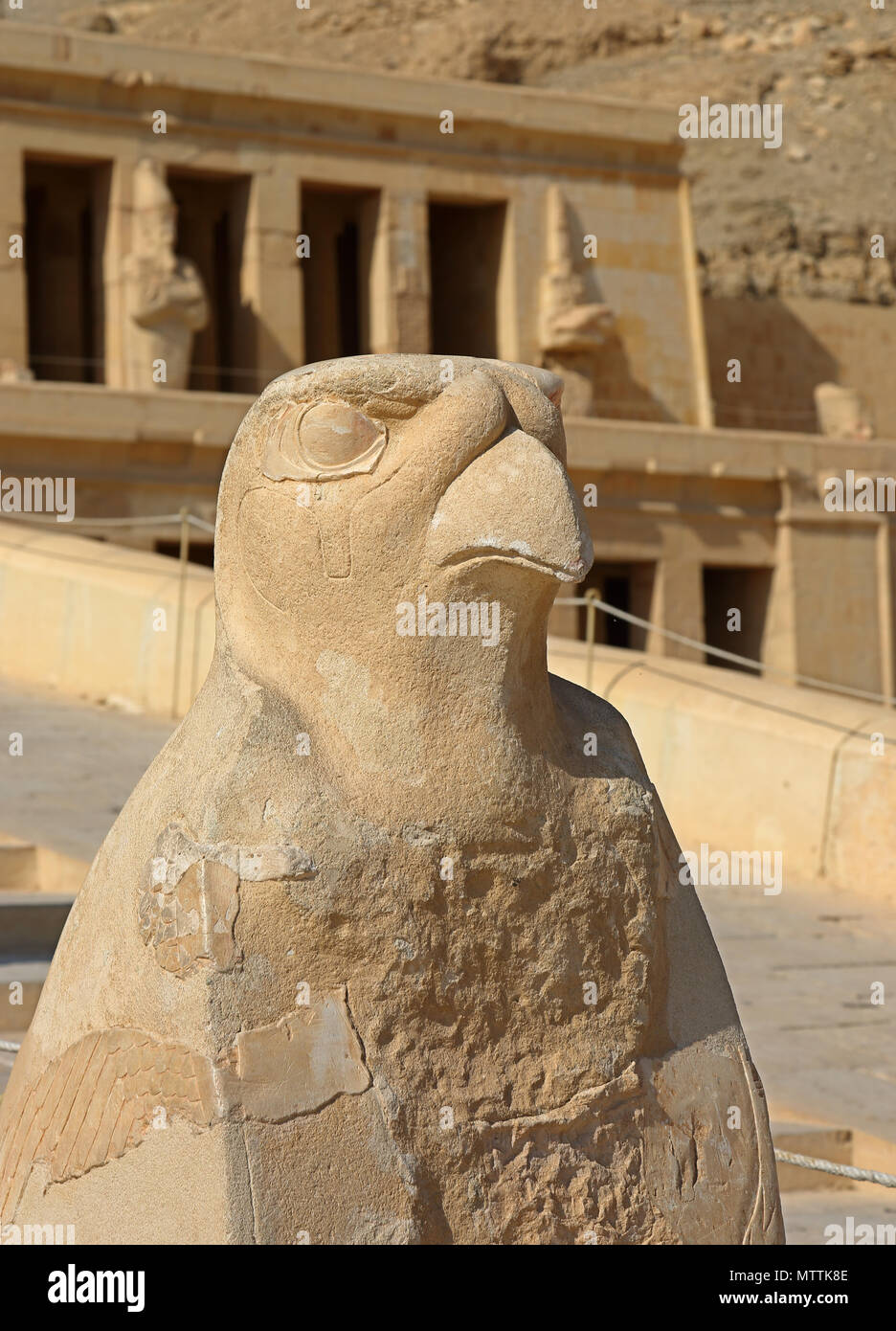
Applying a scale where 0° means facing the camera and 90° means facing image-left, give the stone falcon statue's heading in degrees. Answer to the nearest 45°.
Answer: approximately 315°

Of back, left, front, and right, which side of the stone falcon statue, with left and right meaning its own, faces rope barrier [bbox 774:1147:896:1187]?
left
